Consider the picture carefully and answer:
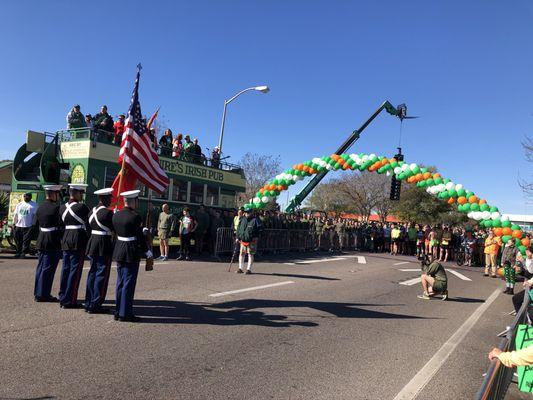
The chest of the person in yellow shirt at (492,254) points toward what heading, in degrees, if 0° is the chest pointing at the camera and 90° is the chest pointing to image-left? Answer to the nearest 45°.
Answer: approximately 45°

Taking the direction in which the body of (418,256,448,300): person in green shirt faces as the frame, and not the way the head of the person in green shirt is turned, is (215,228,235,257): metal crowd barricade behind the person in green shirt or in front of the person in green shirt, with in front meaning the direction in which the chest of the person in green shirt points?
in front

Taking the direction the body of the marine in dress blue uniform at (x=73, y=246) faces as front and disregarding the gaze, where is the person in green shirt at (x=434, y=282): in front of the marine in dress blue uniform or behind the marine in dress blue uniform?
in front

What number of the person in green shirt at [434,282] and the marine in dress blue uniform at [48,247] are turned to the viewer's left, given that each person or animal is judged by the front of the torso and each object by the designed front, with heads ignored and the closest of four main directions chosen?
1

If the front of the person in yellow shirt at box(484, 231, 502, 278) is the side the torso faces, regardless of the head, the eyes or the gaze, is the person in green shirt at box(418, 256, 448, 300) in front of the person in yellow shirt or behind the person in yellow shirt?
in front

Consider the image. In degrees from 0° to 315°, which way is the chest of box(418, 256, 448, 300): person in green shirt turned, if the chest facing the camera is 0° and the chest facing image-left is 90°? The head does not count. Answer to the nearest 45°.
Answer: approximately 90°

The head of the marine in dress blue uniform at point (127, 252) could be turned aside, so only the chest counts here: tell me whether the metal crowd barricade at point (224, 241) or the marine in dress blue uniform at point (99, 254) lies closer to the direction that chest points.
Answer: the metal crowd barricade
